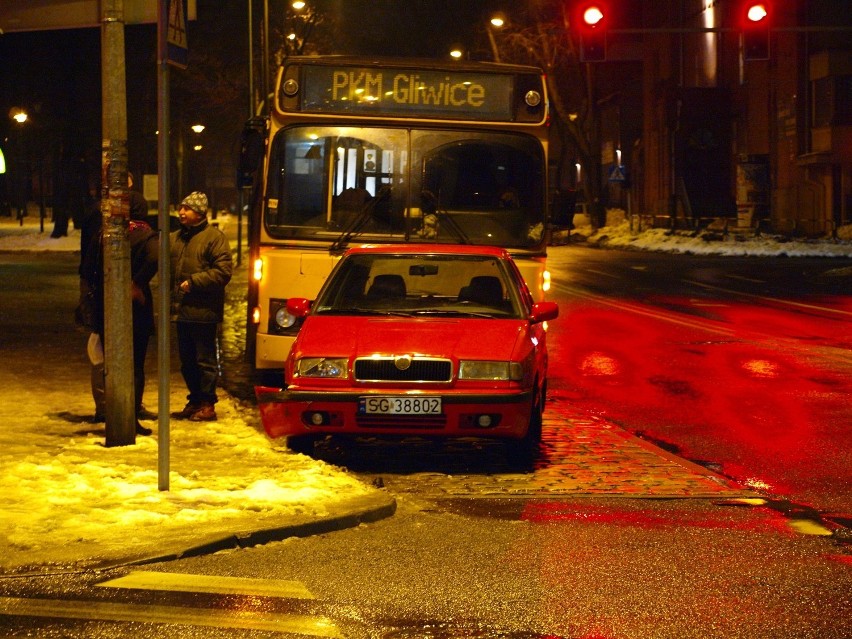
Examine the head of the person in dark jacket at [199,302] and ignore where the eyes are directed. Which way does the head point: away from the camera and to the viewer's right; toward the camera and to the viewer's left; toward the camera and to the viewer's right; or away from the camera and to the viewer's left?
toward the camera and to the viewer's left

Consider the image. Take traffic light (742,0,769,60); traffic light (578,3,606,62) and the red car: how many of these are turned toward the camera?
3

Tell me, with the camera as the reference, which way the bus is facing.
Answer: facing the viewer

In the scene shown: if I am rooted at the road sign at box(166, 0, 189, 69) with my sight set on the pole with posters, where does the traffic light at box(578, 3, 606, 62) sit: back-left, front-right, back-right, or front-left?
front-right

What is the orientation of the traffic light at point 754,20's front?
toward the camera

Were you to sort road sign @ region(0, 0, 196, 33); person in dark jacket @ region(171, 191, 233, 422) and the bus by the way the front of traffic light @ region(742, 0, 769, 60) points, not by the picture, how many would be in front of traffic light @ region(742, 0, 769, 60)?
3

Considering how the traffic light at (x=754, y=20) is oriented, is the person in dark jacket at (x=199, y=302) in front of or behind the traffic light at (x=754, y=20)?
in front

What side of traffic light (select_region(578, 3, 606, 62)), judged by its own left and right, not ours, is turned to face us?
front

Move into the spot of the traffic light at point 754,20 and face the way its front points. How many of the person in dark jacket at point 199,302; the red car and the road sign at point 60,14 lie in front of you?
3

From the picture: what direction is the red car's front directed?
toward the camera

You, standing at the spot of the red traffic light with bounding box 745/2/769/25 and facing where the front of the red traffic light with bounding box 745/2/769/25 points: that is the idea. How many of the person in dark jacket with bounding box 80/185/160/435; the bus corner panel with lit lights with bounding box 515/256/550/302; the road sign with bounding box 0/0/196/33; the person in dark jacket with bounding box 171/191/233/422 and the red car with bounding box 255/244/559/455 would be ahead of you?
5

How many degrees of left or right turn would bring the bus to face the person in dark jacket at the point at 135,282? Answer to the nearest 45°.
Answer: approximately 45° to its right
